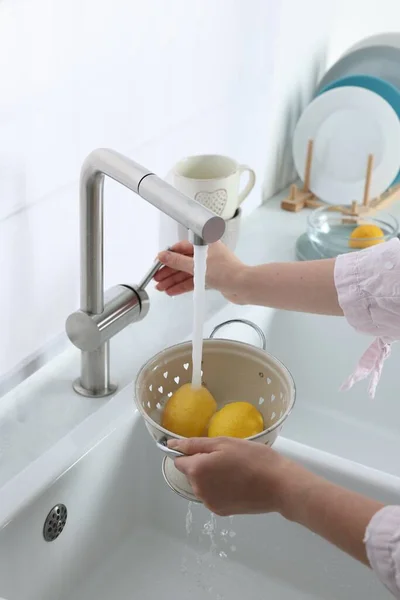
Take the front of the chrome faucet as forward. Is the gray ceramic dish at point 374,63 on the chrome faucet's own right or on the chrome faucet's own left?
on the chrome faucet's own left

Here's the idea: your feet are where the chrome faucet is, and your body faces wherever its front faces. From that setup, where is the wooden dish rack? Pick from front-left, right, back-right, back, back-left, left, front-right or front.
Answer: left

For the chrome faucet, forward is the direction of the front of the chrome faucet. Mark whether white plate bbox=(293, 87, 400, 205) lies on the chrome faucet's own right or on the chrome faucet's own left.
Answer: on the chrome faucet's own left

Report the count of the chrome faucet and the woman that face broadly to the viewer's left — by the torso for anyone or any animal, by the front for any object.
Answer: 1

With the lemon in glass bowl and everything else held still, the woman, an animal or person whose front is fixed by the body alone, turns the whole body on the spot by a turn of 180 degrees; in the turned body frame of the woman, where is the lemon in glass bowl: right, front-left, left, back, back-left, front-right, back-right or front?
left

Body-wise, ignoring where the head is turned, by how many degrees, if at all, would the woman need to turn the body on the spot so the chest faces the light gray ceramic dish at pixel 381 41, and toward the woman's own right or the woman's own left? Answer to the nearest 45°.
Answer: approximately 90° to the woman's own right

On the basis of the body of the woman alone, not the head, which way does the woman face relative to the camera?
to the viewer's left

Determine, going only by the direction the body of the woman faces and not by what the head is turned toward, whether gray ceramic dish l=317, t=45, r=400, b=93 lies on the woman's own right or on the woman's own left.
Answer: on the woman's own right

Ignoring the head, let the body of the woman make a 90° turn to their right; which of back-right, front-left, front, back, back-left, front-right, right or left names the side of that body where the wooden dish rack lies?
front

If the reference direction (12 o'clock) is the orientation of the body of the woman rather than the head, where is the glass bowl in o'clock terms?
The glass bowl is roughly at 3 o'clock from the woman.
